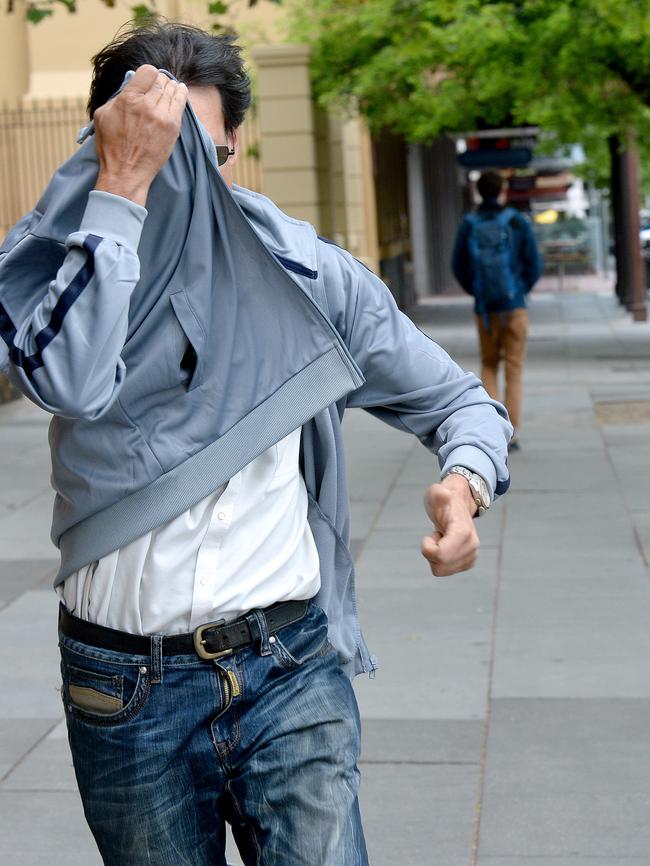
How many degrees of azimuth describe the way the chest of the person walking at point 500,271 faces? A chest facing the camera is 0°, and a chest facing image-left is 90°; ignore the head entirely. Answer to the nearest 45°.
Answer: approximately 180°

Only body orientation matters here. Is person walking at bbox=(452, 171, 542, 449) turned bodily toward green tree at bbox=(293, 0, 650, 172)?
yes
